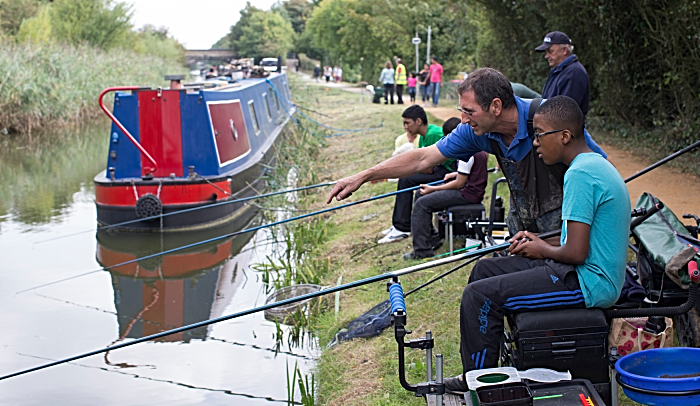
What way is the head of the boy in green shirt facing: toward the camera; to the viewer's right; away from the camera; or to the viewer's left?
to the viewer's left

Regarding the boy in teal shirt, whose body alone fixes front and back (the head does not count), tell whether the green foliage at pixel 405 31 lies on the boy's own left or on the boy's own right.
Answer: on the boy's own right

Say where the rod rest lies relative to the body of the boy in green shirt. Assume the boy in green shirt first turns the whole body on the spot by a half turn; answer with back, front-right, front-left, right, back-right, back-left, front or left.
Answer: right

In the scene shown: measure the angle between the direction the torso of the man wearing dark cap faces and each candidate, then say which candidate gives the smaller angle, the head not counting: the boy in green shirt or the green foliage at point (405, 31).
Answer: the boy in green shirt

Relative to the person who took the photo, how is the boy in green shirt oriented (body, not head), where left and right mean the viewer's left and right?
facing to the left of the viewer

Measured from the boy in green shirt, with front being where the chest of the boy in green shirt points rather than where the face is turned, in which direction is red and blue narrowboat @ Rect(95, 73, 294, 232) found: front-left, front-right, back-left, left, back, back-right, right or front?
front-right

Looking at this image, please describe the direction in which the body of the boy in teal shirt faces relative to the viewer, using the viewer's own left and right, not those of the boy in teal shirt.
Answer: facing to the left of the viewer

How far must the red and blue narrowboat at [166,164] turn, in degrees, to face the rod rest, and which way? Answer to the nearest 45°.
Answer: approximately 135° to its right

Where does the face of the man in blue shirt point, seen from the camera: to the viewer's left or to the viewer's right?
to the viewer's left

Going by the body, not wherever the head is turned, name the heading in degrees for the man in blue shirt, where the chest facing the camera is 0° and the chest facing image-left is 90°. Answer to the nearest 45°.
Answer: approximately 45°

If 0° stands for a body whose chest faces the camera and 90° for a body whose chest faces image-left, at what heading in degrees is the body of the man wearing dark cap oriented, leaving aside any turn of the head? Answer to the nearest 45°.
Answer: approximately 90°
